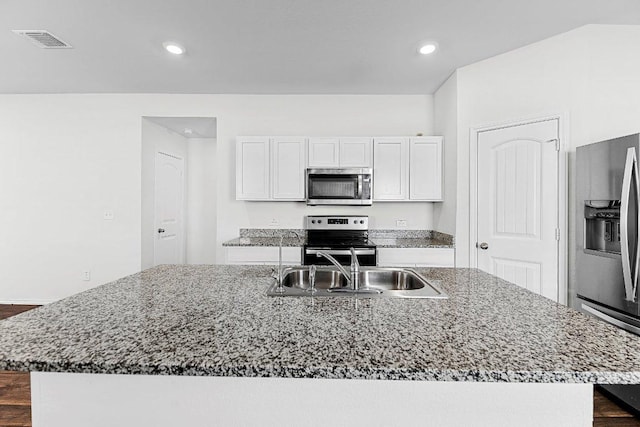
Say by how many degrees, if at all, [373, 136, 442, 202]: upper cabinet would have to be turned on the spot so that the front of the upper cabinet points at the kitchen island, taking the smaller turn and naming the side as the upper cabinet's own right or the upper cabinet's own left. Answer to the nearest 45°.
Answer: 0° — it already faces it

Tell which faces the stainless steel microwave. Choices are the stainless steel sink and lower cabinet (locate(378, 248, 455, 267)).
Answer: the stainless steel sink

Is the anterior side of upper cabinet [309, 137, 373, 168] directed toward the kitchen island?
yes

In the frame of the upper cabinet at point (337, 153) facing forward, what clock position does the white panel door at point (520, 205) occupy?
The white panel door is roughly at 10 o'clock from the upper cabinet.

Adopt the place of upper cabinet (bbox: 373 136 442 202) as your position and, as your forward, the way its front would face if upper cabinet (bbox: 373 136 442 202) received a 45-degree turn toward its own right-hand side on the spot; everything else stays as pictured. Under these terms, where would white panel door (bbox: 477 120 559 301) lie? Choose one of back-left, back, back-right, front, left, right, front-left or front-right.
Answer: left

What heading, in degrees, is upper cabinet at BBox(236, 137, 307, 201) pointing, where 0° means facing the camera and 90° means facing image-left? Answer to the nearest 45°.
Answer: approximately 0°

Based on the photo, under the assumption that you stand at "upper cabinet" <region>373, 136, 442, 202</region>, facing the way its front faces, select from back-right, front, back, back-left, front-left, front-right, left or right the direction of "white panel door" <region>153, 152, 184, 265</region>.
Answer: right

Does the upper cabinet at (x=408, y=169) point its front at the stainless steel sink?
yes

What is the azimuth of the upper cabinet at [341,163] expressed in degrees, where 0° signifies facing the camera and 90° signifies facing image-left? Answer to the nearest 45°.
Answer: approximately 0°

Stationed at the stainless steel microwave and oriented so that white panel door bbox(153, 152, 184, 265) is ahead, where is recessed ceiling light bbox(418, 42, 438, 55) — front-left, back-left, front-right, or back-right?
back-left
